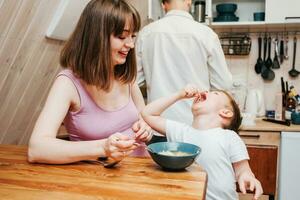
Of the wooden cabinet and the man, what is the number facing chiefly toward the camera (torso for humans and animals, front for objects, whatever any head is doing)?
1

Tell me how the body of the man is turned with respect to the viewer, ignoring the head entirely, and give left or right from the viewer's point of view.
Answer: facing away from the viewer

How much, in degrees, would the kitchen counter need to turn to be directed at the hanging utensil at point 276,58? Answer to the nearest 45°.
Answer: approximately 180°

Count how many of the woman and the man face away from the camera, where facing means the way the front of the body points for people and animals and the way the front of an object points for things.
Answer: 1

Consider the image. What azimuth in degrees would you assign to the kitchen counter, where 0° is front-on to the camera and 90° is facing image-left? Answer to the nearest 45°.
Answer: approximately 0°

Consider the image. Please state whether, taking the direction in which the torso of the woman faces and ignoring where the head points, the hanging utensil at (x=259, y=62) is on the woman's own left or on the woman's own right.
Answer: on the woman's own left

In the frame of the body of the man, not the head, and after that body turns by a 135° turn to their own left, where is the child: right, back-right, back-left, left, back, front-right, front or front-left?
front-left

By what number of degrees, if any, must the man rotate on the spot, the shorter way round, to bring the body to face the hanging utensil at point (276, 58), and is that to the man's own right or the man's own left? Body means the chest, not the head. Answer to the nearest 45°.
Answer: approximately 45° to the man's own right

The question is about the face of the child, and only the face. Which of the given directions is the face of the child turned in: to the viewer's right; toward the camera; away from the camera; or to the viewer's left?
to the viewer's left

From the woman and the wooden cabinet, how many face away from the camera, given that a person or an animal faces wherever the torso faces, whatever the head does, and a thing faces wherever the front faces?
0

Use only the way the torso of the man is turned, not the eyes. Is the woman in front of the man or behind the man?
behind

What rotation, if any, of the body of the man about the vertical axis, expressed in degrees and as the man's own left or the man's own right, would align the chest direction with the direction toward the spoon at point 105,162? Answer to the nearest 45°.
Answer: approximately 180°
